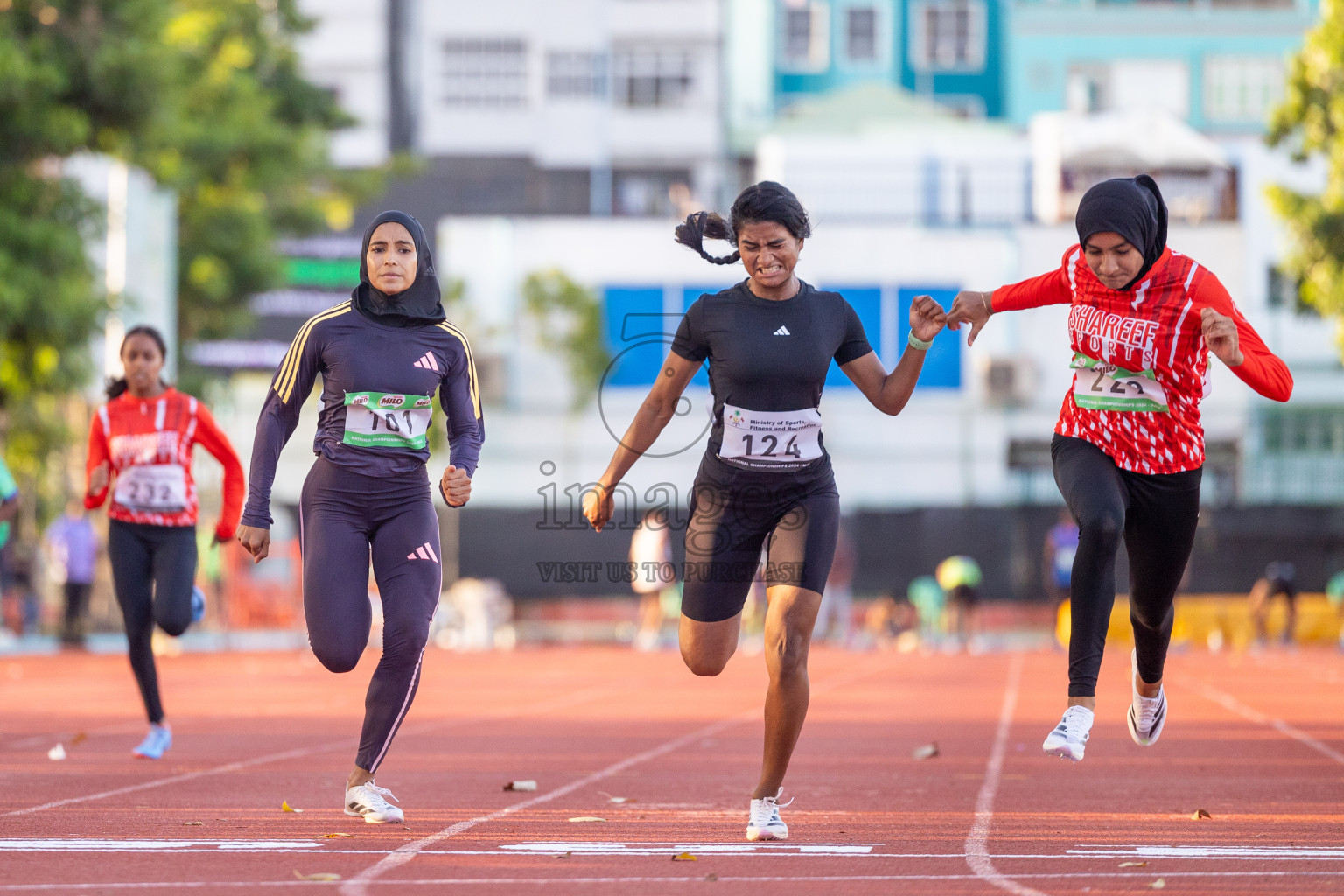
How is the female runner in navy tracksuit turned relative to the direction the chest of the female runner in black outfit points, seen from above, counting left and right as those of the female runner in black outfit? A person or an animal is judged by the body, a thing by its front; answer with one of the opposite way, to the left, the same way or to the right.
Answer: the same way

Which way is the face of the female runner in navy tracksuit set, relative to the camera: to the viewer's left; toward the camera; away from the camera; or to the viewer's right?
toward the camera

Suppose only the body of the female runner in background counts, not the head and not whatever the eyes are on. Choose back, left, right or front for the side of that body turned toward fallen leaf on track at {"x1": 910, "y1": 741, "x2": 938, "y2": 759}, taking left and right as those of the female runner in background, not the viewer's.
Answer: left

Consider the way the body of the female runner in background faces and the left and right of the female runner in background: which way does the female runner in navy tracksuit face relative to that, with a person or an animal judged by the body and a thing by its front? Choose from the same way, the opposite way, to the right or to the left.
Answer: the same way

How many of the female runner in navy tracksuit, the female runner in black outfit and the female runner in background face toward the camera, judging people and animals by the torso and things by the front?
3

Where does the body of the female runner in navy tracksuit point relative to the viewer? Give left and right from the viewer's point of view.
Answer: facing the viewer

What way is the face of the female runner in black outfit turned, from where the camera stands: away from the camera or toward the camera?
toward the camera

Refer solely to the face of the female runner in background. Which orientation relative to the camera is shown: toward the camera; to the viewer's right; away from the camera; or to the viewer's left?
toward the camera

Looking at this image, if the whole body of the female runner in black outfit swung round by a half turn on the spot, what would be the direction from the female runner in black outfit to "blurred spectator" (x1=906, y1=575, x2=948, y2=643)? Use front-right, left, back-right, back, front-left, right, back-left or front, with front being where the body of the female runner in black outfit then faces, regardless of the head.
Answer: front

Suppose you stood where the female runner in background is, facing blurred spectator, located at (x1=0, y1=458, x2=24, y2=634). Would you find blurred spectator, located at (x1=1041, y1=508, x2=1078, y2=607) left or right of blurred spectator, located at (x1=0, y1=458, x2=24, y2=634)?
right

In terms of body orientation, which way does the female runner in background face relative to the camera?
toward the camera
